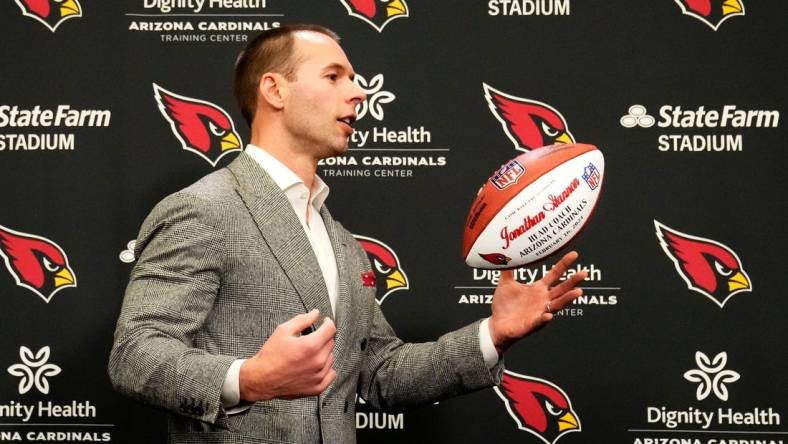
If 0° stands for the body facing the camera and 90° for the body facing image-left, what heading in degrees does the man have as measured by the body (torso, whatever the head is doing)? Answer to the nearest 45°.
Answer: approximately 315°

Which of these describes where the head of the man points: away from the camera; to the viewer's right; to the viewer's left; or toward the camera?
to the viewer's right
